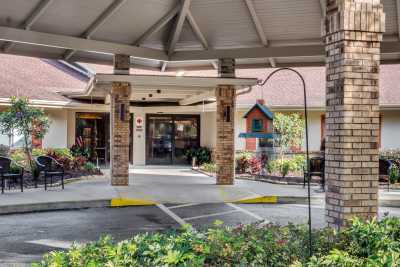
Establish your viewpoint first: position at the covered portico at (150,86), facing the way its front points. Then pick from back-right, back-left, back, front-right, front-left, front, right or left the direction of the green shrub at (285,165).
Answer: back-left

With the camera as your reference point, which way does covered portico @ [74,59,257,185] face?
facing the viewer

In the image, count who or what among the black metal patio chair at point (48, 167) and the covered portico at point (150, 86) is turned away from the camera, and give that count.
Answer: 0

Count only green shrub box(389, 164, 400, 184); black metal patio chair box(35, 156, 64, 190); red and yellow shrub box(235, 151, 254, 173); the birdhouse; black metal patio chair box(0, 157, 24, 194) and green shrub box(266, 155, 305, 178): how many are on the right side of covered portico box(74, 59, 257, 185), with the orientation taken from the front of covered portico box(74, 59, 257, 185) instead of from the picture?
2

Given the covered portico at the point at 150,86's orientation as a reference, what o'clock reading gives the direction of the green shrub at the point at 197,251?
The green shrub is roughly at 12 o'clock from the covered portico.

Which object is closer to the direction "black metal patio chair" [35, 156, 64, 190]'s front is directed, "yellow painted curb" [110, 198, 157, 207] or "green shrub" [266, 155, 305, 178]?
the yellow painted curb

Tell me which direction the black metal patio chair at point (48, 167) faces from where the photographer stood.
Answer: facing the viewer and to the right of the viewer

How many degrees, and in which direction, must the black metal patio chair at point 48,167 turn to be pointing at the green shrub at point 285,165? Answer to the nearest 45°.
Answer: approximately 45° to its left

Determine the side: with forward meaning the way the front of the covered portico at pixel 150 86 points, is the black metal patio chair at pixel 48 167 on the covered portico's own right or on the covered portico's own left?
on the covered portico's own right

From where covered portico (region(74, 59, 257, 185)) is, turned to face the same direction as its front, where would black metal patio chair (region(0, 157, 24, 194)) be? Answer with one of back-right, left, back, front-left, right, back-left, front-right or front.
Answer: right

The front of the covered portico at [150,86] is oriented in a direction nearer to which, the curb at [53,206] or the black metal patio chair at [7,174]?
the curb

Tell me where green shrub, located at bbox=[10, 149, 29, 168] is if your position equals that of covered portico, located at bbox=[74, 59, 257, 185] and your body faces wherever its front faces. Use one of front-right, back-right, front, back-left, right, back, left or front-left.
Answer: back-right
